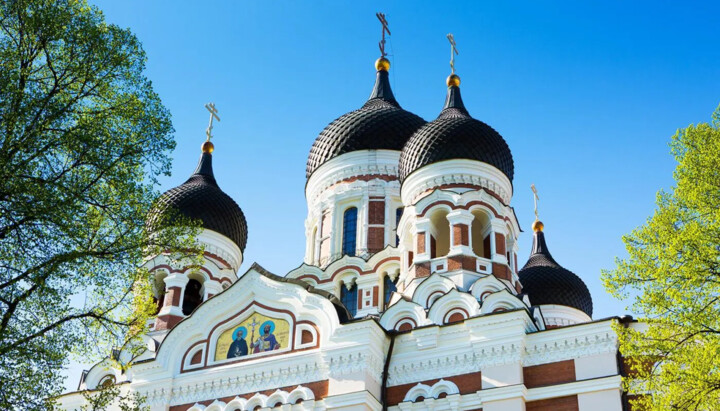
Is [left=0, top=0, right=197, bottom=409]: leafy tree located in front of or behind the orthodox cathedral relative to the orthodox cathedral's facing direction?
in front

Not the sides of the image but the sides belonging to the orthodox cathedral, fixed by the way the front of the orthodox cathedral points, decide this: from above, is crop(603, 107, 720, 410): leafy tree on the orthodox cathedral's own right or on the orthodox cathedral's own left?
on the orthodox cathedral's own left

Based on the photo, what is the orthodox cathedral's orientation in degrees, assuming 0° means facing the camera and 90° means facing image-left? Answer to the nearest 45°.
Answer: approximately 45°
